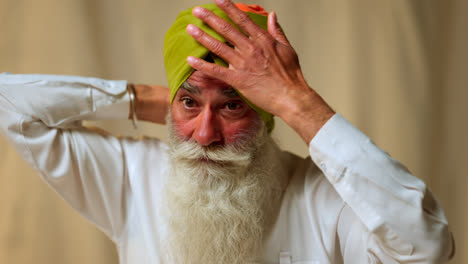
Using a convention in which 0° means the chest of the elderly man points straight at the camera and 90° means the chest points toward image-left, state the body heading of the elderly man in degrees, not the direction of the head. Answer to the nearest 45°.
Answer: approximately 0°
